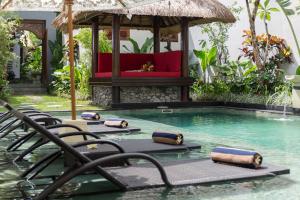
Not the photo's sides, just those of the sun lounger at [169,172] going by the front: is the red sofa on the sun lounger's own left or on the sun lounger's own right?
on the sun lounger's own left

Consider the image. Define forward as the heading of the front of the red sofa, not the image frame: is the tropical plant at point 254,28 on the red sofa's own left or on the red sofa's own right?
on the red sofa's own left

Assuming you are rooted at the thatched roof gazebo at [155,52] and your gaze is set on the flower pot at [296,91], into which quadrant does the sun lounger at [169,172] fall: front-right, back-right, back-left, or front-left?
front-right

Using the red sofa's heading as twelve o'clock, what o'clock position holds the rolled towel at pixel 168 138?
The rolled towel is roughly at 12 o'clock from the red sofa.

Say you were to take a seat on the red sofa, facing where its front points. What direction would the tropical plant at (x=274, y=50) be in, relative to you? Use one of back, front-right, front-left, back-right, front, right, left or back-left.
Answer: left

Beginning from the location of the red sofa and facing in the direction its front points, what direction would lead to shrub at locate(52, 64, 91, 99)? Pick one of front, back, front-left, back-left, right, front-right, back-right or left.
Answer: back-right

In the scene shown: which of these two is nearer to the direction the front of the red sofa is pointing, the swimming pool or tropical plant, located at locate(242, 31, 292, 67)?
the swimming pool

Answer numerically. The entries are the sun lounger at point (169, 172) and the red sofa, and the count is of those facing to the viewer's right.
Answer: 1

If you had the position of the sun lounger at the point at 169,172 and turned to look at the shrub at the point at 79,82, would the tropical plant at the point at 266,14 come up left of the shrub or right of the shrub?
right

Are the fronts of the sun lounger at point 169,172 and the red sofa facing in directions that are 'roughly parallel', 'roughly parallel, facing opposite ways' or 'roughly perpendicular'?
roughly perpendicular

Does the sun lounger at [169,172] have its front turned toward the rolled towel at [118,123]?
no

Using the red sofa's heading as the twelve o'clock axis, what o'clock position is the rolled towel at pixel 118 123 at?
The rolled towel is roughly at 12 o'clock from the red sofa.

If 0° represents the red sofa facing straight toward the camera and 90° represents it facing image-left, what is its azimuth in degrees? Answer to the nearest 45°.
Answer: approximately 0°

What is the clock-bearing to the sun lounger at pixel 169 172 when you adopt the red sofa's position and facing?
The sun lounger is roughly at 12 o'clock from the red sofa.

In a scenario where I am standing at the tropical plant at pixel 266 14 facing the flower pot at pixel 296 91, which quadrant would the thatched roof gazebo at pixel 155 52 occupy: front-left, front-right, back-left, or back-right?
front-right

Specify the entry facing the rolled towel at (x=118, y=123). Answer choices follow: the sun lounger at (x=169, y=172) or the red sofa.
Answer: the red sofa

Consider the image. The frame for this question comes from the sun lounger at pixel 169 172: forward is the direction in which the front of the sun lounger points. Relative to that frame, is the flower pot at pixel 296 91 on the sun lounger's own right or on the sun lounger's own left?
on the sun lounger's own left

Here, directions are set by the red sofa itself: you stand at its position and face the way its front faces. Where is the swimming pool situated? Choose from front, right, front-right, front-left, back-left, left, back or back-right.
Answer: front

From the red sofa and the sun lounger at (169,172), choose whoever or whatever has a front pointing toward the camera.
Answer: the red sofa
